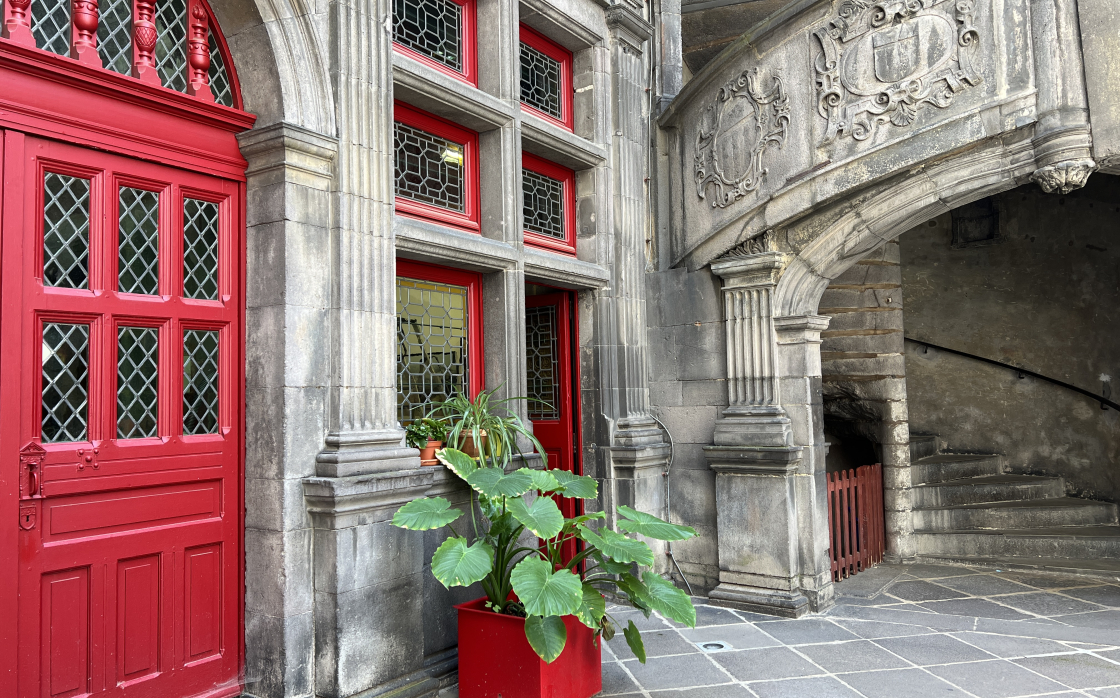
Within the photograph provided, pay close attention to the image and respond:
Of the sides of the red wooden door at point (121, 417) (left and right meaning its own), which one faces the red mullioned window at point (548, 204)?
left

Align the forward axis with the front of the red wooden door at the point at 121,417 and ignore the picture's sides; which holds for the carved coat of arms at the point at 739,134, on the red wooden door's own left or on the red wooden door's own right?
on the red wooden door's own left

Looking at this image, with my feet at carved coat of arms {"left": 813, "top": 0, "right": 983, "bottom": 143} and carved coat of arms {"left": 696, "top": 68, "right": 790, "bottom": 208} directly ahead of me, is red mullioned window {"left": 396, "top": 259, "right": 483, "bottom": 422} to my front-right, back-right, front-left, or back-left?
front-left

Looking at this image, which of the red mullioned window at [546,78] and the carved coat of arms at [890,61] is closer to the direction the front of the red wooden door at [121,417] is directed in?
the carved coat of arms

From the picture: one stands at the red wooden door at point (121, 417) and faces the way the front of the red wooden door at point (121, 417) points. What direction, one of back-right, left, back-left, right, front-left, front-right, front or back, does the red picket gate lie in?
front-left

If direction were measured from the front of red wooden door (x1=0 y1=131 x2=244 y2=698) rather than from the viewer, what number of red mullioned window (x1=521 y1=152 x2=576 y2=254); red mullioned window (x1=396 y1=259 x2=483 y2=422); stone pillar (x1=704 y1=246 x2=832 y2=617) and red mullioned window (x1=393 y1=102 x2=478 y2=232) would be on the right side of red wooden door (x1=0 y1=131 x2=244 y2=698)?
0

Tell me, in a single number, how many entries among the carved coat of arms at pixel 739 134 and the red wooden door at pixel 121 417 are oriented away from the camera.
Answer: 0

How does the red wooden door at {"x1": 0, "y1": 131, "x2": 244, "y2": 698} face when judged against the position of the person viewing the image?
facing the viewer and to the right of the viewer

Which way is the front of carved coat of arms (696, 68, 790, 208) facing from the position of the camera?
facing the viewer and to the left of the viewer

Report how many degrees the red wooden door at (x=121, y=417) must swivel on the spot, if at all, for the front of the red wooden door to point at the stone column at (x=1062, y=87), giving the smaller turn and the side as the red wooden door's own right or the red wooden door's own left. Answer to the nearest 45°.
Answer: approximately 45° to the red wooden door's own left

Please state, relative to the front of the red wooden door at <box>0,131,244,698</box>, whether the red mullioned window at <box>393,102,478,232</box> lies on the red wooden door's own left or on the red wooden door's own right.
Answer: on the red wooden door's own left

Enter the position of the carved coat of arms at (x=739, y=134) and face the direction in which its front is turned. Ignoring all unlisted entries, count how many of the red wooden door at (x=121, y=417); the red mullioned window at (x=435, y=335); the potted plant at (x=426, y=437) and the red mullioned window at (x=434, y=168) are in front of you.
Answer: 4

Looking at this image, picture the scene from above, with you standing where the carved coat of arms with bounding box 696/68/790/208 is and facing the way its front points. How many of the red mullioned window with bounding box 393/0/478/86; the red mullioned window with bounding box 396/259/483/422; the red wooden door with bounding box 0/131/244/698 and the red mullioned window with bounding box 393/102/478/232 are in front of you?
4
